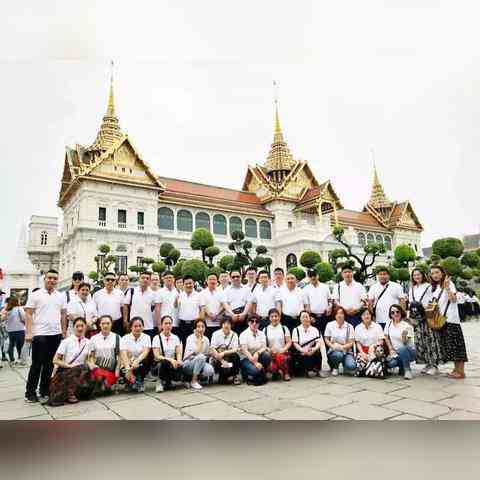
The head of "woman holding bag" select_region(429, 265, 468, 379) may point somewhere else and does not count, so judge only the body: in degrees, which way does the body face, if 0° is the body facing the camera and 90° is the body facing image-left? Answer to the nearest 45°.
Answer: approximately 45°

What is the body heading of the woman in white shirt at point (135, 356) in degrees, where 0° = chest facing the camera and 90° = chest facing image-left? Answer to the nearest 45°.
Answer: approximately 0°

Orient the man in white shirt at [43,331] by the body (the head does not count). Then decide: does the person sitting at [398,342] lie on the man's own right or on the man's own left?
on the man's own left

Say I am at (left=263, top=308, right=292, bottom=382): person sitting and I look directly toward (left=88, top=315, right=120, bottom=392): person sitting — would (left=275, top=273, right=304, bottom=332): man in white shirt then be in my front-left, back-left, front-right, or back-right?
back-right

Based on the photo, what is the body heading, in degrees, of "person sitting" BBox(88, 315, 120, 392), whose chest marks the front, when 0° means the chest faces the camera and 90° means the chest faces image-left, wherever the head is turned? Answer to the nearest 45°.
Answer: approximately 0°

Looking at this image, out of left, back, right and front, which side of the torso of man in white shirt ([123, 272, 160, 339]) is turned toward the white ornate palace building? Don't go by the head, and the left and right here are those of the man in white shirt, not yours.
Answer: back

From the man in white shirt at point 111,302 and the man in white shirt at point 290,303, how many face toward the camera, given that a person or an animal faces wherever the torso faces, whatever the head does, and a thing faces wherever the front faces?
2

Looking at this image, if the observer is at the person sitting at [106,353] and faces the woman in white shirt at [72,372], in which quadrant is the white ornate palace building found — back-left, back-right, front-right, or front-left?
back-right

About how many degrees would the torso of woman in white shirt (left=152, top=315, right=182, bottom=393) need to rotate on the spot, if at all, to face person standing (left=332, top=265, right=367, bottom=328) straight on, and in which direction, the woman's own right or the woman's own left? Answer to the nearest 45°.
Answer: approximately 90° to the woman's own left

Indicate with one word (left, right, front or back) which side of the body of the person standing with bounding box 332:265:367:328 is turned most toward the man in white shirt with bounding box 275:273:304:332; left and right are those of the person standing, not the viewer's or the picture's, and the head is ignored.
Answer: right
